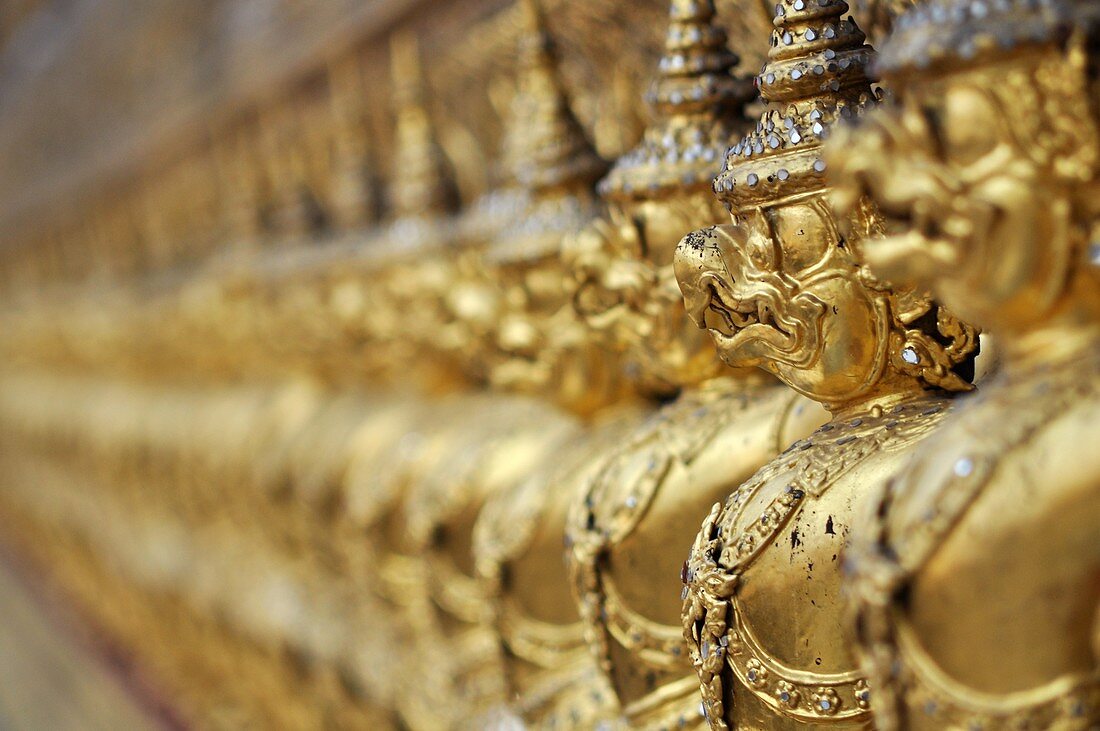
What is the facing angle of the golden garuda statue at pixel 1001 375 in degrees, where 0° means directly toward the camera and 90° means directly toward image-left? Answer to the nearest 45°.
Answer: approximately 90°

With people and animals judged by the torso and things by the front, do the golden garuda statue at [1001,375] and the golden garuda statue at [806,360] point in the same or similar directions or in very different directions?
same or similar directions

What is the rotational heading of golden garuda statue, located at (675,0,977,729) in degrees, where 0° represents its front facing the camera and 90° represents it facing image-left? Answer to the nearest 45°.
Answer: approximately 90°
